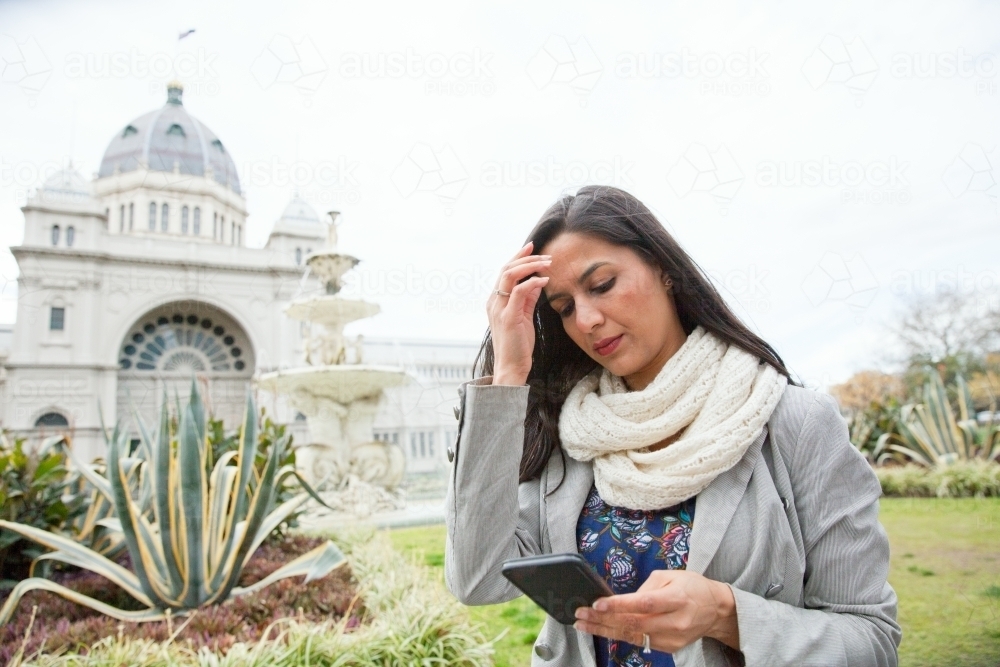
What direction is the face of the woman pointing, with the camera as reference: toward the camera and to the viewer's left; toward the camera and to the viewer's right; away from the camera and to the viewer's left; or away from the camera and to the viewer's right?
toward the camera and to the viewer's left

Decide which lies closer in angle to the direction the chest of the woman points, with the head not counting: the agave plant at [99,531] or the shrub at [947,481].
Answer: the agave plant

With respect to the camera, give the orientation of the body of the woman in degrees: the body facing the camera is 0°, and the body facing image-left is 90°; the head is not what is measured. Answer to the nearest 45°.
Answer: approximately 45°

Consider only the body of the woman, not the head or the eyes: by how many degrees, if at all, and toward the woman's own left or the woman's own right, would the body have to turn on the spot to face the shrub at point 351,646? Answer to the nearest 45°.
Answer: approximately 90° to the woman's own right

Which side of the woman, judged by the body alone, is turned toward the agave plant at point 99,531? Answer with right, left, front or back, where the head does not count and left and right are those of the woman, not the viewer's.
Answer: right

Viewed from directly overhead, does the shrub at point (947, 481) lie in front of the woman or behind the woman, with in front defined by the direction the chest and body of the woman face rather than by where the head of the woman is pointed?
behind
